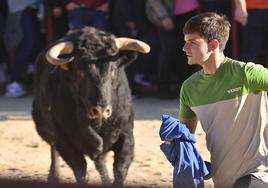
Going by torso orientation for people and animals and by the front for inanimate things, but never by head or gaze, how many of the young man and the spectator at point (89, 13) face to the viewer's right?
0

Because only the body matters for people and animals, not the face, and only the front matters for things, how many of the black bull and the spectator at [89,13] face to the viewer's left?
0

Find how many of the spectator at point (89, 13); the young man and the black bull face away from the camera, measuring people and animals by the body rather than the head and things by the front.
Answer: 0

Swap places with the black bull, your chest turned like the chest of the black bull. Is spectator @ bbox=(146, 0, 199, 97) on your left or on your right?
on your left

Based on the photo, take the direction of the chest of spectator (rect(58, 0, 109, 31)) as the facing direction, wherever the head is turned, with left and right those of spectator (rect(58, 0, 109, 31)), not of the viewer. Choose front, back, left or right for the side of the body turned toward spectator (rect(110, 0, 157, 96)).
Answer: left

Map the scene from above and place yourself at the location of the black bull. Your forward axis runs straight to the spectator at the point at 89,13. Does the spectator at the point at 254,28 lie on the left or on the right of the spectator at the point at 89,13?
right

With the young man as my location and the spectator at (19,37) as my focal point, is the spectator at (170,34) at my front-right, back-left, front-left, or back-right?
front-right

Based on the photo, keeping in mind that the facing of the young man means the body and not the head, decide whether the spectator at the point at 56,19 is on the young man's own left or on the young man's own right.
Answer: on the young man's own right

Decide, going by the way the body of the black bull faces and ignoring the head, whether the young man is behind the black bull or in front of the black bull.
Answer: in front

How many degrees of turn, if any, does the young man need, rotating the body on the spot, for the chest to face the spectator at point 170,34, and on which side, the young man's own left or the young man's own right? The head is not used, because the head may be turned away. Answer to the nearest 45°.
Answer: approximately 135° to the young man's own right

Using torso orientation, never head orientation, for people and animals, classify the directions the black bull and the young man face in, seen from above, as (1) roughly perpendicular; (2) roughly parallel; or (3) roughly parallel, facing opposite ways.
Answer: roughly perpendicular

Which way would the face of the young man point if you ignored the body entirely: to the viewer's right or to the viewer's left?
to the viewer's left

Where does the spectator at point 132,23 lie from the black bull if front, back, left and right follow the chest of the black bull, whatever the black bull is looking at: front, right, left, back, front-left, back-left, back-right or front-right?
back-left

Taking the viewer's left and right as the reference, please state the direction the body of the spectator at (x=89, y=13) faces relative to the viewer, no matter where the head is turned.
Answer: facing the viewer

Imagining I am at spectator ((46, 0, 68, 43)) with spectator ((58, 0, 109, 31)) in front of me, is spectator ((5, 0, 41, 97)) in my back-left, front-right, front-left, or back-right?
back-right

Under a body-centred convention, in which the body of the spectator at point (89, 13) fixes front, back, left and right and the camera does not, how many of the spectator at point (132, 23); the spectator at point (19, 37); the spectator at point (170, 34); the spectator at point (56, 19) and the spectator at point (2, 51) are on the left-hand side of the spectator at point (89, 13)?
2
